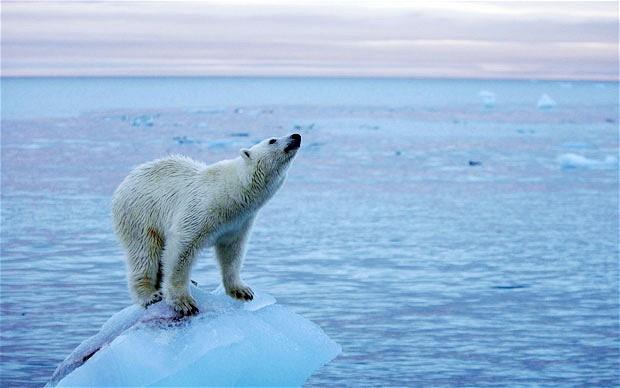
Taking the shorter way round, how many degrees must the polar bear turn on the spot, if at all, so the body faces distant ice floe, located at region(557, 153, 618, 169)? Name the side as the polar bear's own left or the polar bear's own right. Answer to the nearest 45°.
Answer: approximately 90° to the polar bear's own left
